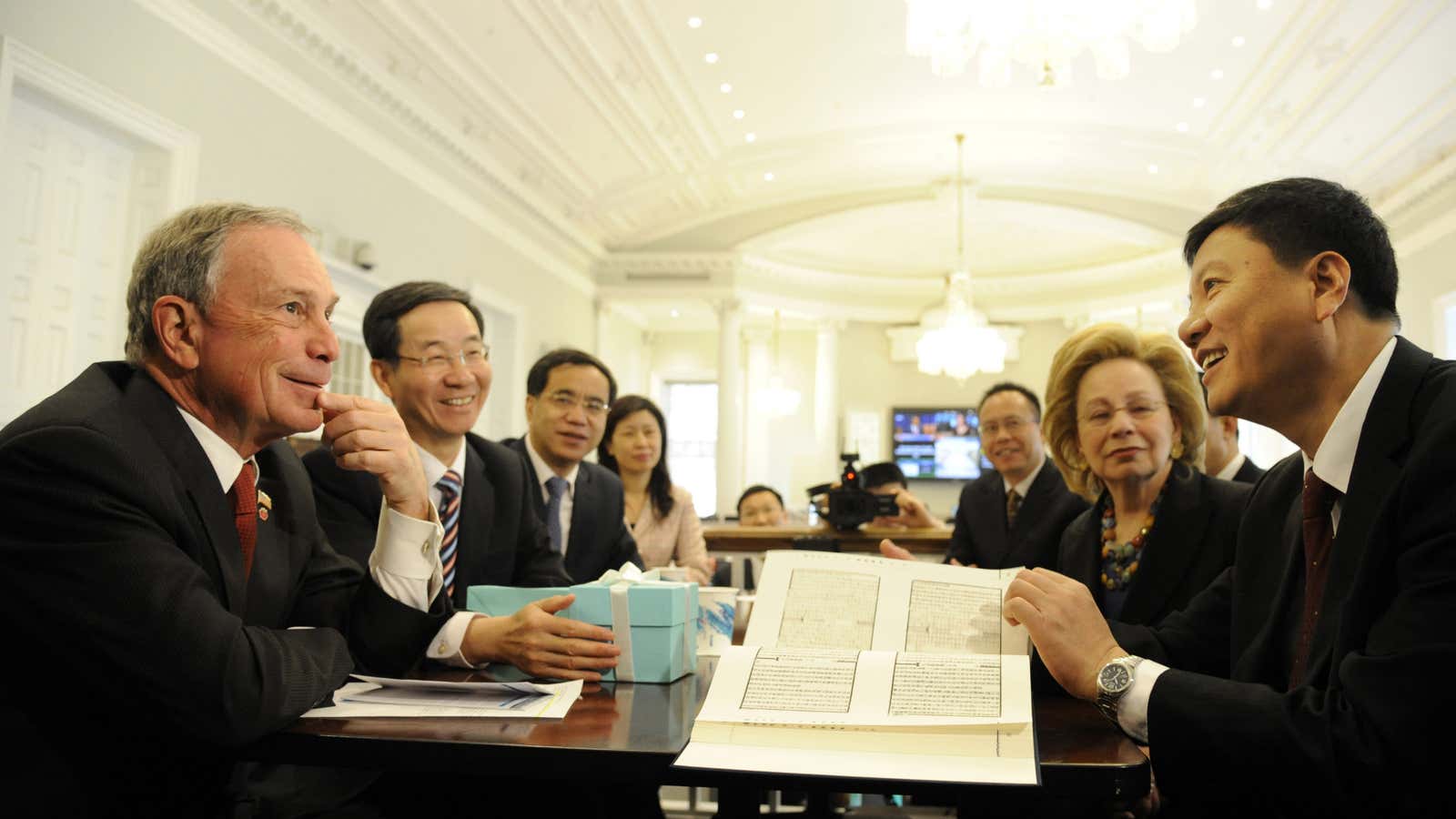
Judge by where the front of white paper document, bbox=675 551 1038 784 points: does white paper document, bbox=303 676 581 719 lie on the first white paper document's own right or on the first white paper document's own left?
on the first white paper document's own right

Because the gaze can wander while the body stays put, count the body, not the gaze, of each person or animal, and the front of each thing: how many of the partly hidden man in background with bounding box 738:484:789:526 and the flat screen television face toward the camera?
2

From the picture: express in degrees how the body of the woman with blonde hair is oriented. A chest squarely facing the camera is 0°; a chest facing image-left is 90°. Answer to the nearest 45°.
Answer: approximately 45°

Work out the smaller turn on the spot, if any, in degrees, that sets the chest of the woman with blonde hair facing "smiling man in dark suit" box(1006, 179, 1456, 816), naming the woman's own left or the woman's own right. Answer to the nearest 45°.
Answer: approximately 45° to the woman's own left

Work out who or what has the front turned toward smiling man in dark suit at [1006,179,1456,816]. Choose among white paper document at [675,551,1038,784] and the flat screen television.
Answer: the flat screen television

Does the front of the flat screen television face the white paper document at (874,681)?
yes

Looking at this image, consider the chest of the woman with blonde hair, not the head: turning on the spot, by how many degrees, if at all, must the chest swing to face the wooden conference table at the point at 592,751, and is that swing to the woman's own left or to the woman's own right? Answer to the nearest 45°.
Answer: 0° — they already face it

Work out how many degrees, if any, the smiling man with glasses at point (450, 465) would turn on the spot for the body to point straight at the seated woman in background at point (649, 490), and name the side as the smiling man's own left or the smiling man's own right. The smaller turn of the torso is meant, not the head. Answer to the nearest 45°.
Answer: approximately 90° to the smiling man's own left
